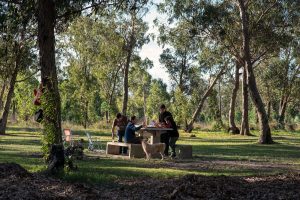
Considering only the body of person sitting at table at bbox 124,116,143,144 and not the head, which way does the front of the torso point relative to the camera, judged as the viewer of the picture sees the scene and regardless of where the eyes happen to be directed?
to the viewer's right

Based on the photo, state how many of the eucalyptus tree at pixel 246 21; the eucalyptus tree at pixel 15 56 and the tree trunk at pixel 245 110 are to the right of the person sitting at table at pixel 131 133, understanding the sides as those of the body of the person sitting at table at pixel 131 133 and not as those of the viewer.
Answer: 0

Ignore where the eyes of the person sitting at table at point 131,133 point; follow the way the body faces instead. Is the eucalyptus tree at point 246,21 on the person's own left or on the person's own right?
on the person's own left

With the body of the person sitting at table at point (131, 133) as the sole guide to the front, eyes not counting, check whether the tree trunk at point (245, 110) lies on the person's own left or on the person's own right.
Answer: on the person's own left

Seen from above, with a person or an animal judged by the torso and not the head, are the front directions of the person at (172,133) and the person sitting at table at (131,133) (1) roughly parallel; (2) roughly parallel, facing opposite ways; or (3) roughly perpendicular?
roughly parallel, facing opposite ways

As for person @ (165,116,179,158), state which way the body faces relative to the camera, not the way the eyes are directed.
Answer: to the viewer's left

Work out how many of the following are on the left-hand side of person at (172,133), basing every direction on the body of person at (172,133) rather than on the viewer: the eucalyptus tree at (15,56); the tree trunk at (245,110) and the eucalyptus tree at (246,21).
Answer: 0

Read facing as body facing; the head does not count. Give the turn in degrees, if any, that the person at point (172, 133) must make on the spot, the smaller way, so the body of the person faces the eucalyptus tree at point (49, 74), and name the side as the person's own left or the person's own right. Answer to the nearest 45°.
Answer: approximately 45° to the person's own left

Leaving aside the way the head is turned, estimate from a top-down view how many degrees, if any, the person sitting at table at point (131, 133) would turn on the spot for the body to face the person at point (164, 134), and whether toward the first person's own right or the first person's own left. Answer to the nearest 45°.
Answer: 0° — they already face them

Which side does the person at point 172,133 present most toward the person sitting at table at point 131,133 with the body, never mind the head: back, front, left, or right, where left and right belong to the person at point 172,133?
front

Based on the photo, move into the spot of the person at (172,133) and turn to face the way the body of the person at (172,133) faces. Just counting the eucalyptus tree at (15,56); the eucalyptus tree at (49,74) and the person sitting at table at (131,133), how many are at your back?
0

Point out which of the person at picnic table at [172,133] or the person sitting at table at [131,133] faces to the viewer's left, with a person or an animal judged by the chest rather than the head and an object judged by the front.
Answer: the person at picnic table at [172,133]

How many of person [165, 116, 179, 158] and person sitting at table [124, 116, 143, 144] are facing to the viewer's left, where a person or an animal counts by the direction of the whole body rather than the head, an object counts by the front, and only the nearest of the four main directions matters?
1
